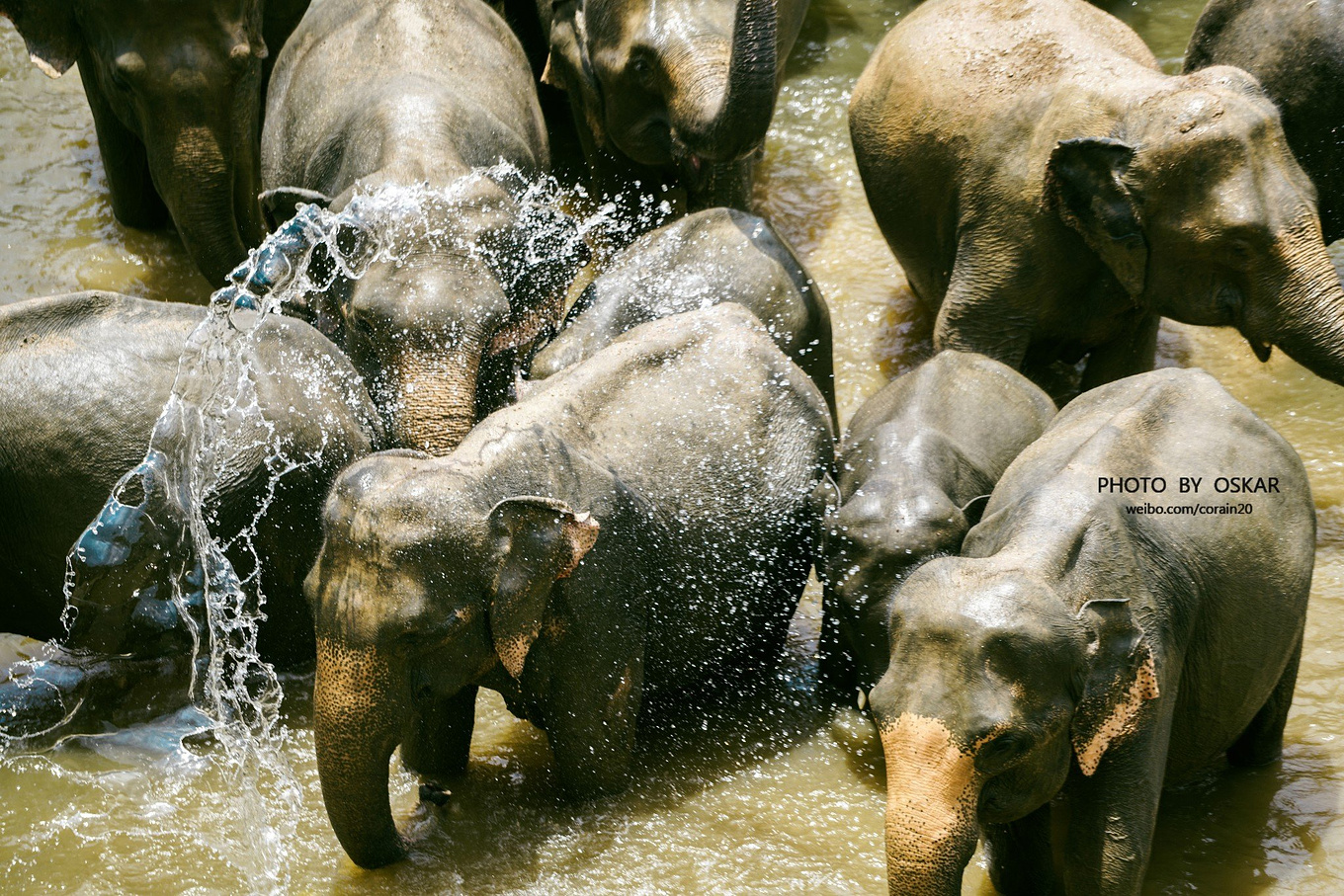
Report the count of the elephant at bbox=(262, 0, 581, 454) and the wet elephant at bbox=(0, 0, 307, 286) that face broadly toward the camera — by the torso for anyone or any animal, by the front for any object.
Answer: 2

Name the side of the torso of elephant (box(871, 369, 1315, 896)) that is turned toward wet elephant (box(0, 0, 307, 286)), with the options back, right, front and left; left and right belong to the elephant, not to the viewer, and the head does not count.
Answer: right

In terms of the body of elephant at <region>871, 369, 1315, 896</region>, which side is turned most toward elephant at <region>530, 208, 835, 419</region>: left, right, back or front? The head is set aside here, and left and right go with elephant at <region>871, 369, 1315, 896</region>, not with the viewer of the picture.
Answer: right

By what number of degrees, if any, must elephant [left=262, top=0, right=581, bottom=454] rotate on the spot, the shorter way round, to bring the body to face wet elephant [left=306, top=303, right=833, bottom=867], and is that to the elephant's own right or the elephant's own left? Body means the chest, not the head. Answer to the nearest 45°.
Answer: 0° — it already faces it

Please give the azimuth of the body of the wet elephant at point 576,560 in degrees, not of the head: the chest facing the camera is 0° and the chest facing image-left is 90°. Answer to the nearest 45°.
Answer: approximately 45°

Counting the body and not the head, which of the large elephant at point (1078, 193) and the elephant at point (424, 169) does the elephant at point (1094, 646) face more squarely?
the elephant

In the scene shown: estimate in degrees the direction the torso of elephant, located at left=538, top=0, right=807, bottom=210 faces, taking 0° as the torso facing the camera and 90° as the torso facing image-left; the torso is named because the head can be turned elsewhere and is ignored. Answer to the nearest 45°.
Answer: approximately 315°

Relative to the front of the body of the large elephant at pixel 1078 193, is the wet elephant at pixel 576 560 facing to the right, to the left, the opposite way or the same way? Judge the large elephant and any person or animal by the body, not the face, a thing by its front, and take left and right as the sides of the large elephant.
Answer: to the right

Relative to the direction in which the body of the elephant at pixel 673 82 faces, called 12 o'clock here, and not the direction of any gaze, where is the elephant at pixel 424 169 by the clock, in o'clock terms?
the elephant at pixel 424 169 is roughly at 3 o'clock from the elephant at pixel 673 82.
